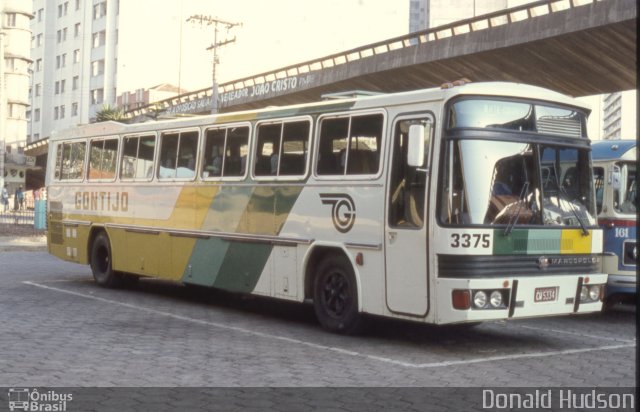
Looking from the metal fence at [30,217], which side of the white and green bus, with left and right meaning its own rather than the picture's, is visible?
back

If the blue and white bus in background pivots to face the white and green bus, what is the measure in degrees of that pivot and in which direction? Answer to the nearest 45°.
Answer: approximately 90° to its right

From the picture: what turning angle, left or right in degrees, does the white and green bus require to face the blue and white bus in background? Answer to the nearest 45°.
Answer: approximately 90° to its left

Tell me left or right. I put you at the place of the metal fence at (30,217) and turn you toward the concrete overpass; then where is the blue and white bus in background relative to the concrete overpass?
right

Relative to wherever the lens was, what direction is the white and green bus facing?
facing the viewer and to the right of the viewer

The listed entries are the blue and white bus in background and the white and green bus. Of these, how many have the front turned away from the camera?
0

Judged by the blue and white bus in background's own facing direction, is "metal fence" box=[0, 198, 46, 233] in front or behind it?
behind

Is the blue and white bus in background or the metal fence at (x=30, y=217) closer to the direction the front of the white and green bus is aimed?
the blue and white bus in background

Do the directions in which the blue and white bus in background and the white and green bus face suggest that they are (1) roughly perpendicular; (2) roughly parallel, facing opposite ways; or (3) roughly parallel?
roughly parallel
